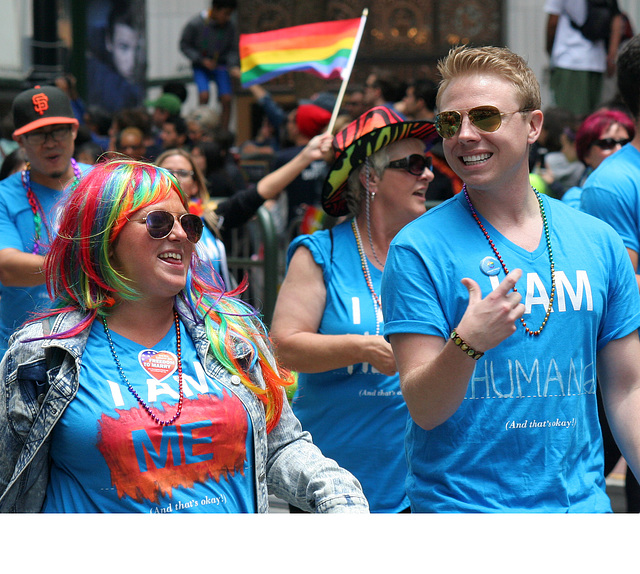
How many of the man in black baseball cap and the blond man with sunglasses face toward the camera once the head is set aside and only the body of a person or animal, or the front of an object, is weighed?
2

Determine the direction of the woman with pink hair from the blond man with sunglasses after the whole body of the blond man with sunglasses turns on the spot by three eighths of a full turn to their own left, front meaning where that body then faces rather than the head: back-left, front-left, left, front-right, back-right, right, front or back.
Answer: front-left

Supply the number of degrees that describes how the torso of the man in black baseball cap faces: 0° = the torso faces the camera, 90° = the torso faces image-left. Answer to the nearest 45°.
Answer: approximately 0°

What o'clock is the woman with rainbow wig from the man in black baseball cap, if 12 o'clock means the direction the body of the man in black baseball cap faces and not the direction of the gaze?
The woman with rainbow wig is roughly at 12 o'clock from the man in black baseball cap.

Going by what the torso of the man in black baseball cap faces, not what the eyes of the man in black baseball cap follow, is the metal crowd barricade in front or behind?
behind

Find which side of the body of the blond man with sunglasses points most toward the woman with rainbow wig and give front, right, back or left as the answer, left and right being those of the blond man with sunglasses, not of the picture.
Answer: right

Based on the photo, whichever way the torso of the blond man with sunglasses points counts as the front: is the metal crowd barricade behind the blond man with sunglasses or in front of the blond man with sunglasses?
behind
